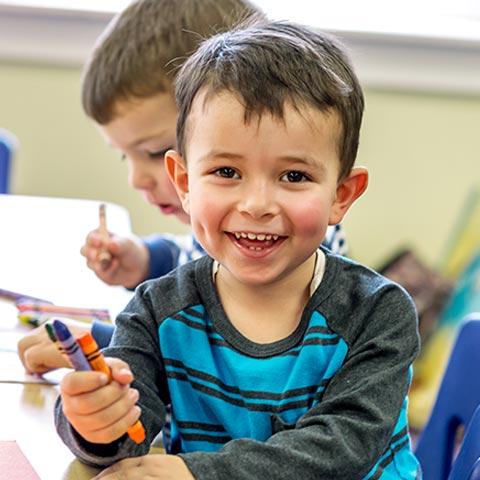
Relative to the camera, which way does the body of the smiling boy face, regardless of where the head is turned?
toward the camera

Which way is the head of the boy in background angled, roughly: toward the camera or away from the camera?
toward the camera

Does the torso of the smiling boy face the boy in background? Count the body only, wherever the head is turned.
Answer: no

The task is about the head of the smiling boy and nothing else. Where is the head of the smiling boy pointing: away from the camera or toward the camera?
toward the camera

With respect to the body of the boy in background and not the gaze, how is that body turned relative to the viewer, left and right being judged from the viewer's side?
facing the viewer and to the left of the viewer

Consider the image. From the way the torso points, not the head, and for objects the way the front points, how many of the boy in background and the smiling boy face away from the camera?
0

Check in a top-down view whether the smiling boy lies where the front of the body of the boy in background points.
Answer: no
